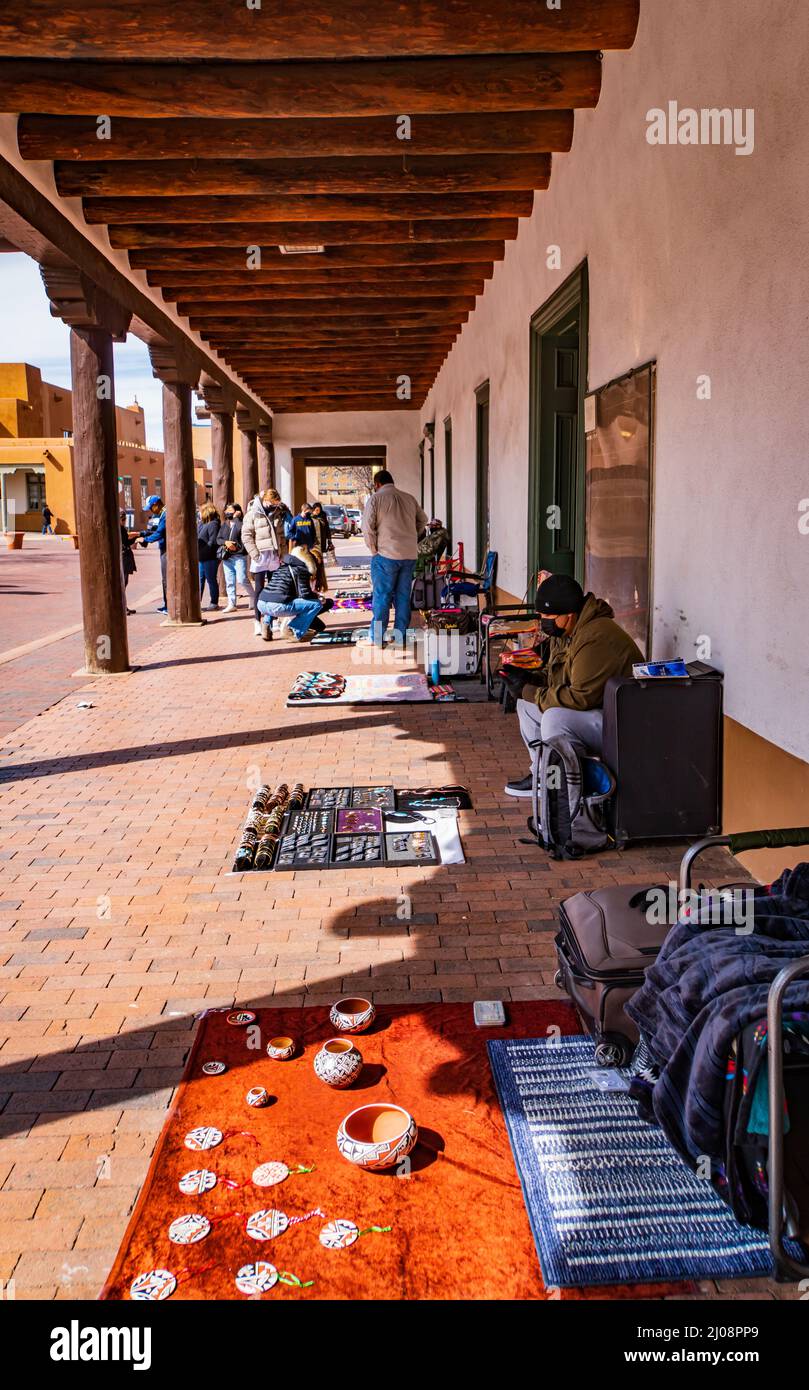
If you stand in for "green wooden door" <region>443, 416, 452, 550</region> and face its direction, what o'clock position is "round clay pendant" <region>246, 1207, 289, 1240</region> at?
The round clay pendant is roughly at 9 o'clock from the green wooden door.

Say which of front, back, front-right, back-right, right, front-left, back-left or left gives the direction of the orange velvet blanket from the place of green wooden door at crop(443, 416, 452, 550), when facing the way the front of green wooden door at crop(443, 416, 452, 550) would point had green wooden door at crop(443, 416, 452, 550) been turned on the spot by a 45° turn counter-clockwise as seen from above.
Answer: front-left

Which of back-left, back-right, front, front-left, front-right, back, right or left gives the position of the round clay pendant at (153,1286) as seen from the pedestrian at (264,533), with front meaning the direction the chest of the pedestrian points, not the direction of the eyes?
front-right

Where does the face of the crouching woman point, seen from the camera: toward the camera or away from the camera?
away from the camera

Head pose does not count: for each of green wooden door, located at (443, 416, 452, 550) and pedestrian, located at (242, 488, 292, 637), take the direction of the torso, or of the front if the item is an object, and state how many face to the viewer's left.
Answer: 1

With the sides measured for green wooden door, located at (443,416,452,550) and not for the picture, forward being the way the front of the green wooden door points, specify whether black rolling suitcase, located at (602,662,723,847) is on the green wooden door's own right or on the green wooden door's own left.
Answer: on the green wooden door's own left

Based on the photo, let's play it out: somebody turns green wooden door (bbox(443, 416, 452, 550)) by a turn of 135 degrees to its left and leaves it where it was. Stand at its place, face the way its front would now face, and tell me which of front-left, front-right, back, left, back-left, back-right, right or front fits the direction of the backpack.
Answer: front-right

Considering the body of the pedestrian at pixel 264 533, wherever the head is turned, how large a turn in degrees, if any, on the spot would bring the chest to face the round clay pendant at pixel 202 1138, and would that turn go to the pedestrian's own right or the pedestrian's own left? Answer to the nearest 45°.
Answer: approximately 45° to the pedestrian's own right

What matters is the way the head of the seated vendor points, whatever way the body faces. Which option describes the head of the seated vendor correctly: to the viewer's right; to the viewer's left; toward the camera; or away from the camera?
to the viewer's left

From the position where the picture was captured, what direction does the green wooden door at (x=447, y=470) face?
facing to the left of the viewer

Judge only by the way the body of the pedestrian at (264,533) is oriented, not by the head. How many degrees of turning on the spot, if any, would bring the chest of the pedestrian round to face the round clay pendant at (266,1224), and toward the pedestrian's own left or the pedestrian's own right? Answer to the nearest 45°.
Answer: approximately 45° to the pedestrian's own right

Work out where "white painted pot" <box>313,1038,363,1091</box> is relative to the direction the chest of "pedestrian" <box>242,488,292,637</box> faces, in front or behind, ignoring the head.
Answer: in front

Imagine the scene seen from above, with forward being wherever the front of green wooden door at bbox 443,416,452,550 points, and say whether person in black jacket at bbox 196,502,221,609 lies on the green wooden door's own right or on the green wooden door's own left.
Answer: on the green wooden door's own left

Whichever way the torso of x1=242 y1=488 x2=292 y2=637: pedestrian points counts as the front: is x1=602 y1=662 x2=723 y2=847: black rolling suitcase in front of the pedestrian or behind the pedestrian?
in front

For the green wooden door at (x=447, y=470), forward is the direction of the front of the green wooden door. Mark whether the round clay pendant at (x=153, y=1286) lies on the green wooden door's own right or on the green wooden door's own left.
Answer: on the green wooden door's own left

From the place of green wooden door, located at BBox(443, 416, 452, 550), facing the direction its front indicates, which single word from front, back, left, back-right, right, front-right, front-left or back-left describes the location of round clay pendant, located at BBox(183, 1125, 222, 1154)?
left

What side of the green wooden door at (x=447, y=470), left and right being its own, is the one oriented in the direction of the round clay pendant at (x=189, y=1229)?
left

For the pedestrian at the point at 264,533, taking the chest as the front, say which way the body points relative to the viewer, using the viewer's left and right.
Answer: facing the viewer and to the right of the viewer
